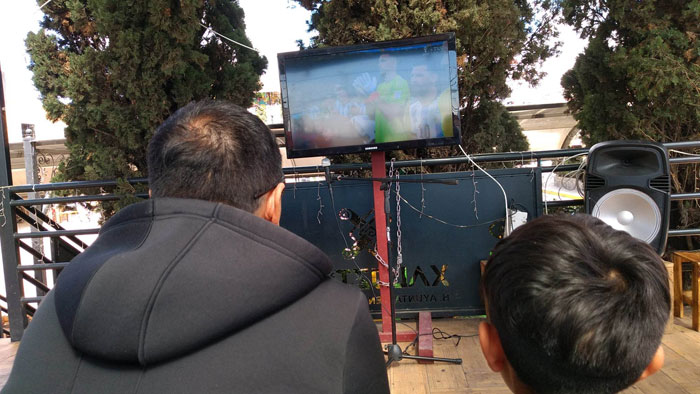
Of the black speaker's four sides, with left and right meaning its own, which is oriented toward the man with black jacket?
front

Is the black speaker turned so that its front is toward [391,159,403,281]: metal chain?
no

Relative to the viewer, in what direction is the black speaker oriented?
toward the camera

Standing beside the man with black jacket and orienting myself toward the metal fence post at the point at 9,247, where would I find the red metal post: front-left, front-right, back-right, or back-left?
front-right

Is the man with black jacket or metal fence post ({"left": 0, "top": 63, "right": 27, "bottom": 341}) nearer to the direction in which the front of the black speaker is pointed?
the man with black jacket

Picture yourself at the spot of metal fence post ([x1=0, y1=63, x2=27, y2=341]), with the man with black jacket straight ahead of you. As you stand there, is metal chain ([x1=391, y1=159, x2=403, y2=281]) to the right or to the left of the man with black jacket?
left

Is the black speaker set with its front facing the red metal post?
no

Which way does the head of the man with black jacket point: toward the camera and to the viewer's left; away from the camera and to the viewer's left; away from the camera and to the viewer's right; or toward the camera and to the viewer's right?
away from the camera and to the viewer's right

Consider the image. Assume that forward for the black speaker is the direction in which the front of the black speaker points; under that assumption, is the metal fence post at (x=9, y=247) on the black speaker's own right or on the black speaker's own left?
on the black speaker's own right
